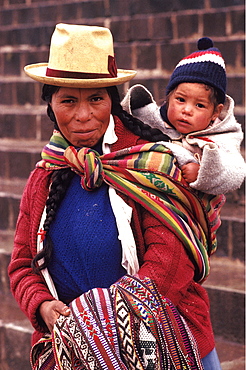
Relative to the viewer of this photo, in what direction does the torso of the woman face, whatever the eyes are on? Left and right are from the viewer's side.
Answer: facing the viewer and to the left of the viewer

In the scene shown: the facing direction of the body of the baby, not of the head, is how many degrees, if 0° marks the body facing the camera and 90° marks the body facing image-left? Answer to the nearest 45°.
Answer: approximately 45°

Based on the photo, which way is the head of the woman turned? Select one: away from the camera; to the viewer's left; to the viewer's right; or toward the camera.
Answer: toward the camera
